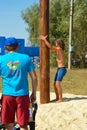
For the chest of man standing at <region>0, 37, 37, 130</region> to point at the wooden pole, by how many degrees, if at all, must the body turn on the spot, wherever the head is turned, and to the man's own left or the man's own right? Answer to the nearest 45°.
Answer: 0° — they already face it

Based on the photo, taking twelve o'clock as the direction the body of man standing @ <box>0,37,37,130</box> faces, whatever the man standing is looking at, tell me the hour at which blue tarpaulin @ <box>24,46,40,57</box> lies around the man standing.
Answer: The blue tarpaulin is roughly at 12 o'clock from the man standing.

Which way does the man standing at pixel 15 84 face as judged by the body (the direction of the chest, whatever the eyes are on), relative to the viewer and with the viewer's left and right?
facing away from the viewer

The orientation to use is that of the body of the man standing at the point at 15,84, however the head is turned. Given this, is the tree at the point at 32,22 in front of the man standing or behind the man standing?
in front
